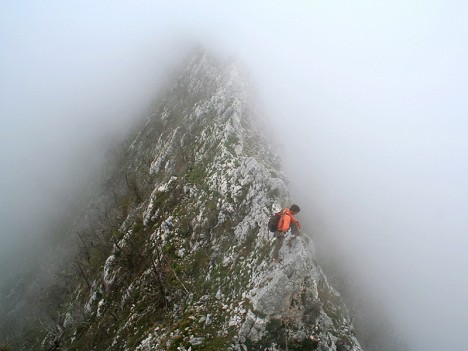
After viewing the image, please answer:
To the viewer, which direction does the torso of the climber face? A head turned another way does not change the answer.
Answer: to the viewer's right
